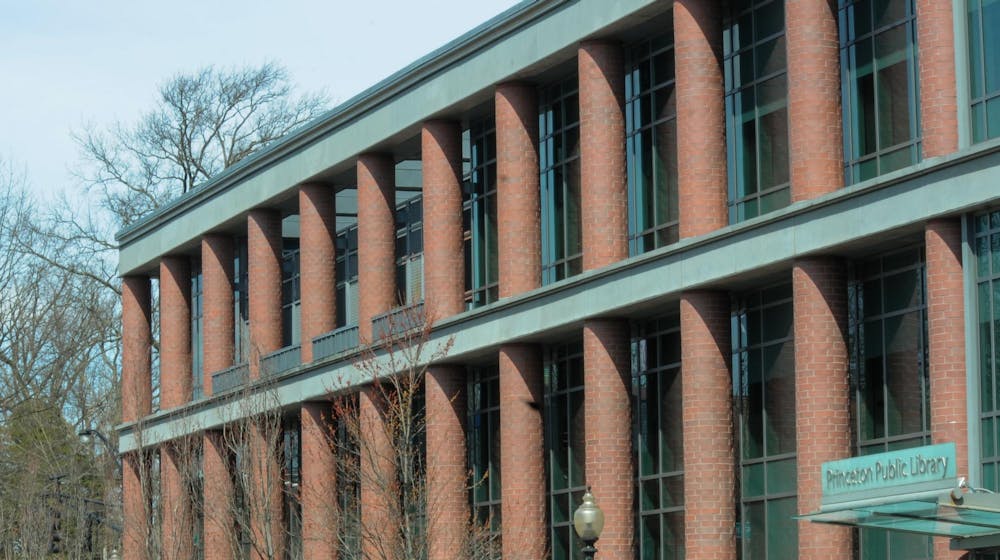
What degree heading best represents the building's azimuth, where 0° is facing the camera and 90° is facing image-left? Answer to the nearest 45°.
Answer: approximately 45°
